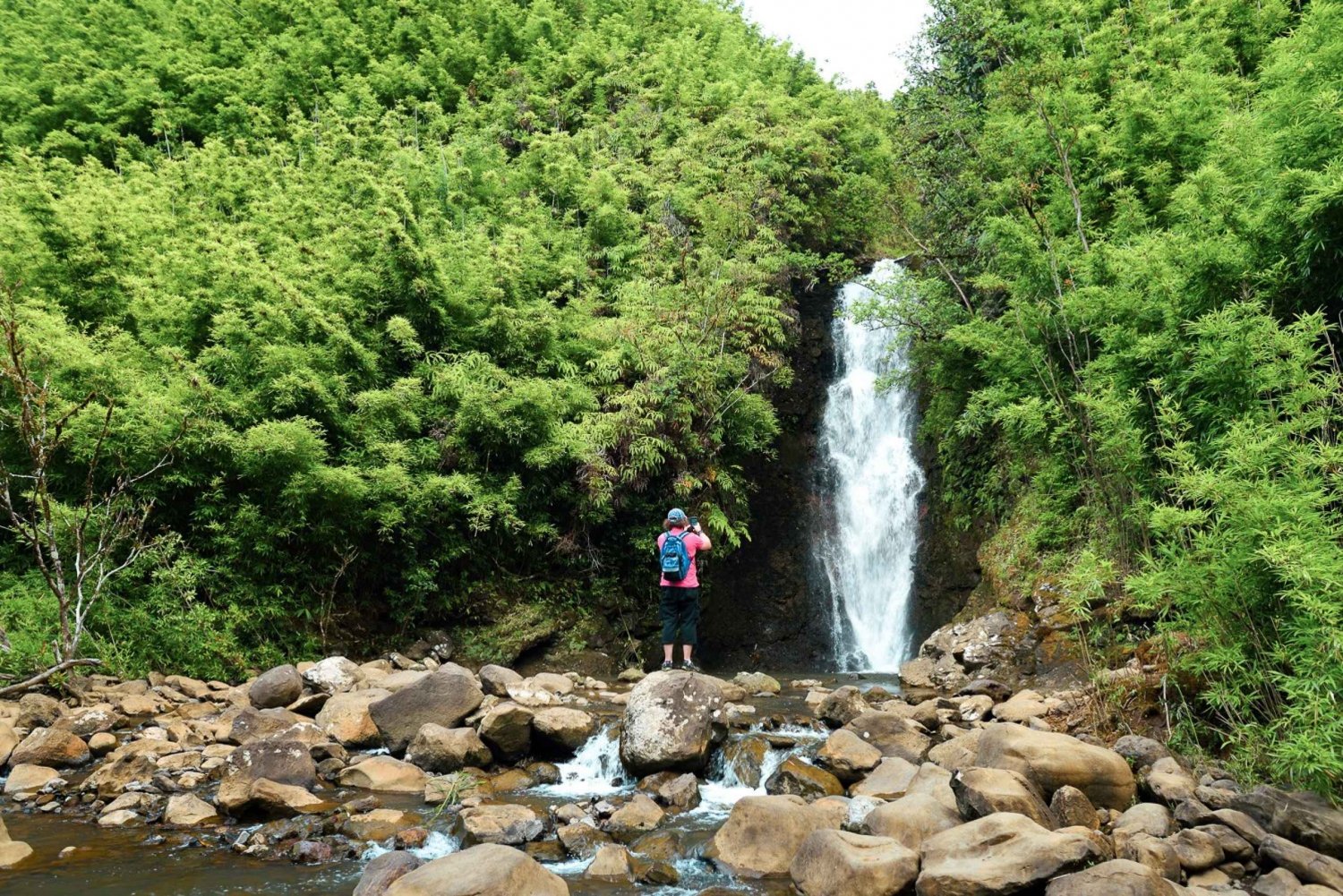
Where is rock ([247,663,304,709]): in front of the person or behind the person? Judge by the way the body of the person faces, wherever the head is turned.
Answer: behind

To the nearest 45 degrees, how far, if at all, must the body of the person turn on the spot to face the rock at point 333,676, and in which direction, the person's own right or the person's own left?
approximately 135° to the person's own left

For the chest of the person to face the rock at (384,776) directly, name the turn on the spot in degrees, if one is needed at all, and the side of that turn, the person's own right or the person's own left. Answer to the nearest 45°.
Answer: approximately 180°

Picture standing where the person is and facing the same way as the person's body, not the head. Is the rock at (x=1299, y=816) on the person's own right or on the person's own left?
on the person's own right

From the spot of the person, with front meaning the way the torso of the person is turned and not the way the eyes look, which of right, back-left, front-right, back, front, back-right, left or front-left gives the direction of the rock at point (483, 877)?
back-right

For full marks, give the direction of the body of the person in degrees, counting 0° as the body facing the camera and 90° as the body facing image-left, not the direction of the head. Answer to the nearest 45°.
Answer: approximately 225°

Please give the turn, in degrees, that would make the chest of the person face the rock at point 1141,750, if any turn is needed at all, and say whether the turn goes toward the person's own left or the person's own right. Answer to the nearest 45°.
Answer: approximately 90° to the person's own right

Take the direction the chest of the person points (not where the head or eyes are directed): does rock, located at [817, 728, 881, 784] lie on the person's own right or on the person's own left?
on the person's own right

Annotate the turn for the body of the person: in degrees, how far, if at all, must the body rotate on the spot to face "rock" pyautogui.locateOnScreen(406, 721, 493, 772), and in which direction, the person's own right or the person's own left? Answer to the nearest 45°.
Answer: approximately 180°

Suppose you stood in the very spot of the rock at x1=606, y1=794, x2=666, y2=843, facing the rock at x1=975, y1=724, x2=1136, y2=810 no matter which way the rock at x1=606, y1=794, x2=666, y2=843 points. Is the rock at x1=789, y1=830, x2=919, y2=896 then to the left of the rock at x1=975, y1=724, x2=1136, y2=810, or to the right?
right
